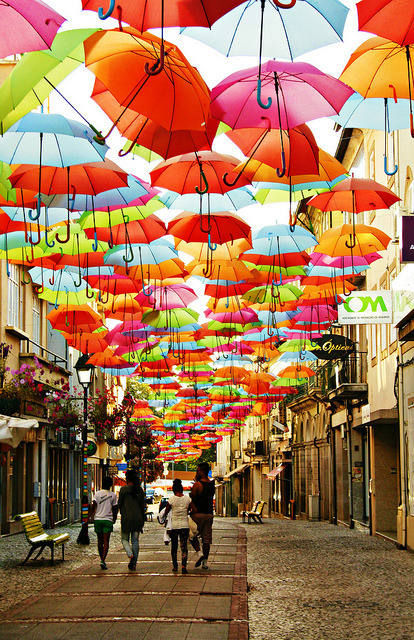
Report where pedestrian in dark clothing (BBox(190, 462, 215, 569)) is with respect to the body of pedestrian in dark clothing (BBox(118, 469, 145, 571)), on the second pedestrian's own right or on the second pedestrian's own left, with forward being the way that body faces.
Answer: on the second pedestrian's own right

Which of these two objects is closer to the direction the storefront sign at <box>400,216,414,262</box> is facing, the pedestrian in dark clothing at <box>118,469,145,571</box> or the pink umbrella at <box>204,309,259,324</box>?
the pedestrian in dark clothing

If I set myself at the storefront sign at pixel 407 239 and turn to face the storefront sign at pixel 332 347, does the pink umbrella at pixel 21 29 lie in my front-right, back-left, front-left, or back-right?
back-left

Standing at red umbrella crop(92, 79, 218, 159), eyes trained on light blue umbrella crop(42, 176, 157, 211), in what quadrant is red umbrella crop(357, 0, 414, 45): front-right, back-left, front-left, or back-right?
back-right

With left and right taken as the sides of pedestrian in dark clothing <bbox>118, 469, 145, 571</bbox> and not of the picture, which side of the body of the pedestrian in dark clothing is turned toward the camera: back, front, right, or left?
back

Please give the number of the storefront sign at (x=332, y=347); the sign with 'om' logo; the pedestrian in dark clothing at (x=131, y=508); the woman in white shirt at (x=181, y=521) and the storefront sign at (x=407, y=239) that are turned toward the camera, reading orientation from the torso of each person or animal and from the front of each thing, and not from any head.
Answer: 3

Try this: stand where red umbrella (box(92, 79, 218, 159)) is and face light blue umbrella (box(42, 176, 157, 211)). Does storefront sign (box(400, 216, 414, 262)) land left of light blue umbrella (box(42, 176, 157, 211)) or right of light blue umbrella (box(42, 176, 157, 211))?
right

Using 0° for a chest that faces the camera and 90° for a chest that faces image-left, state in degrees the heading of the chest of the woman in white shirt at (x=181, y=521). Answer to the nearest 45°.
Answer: approximately 180°

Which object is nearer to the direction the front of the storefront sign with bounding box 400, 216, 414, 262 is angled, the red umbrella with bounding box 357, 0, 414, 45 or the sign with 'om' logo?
the red umbrella
